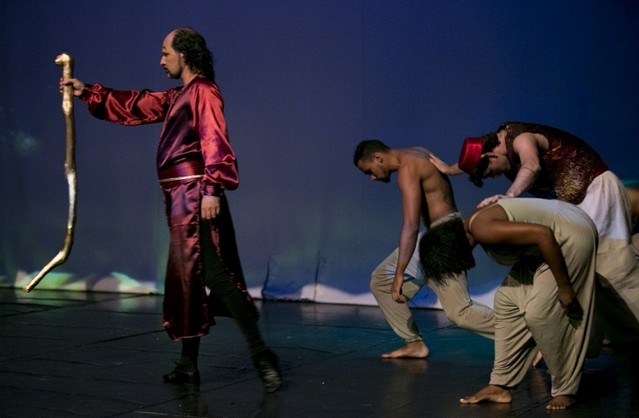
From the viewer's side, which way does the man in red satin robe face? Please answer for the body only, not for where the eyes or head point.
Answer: to the viewer's left

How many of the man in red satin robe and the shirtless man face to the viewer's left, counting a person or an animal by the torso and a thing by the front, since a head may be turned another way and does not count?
2

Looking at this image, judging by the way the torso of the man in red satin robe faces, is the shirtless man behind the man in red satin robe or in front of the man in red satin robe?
behind

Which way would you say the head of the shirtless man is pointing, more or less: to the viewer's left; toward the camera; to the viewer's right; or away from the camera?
to the viewer's left

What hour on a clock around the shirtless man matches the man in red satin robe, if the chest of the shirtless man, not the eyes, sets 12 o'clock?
The man in red satin robe is roughly at 11 o'clock from the shirtless man.

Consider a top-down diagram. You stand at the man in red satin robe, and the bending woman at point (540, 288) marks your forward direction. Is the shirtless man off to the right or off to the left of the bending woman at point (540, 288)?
left

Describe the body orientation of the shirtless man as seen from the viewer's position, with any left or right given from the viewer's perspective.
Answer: facing to the left of the viewer

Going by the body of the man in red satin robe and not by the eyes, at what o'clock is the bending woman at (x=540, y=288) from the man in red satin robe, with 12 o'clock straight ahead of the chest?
The bending woman is roughly at 7 o'clock from the man in red satin robe.

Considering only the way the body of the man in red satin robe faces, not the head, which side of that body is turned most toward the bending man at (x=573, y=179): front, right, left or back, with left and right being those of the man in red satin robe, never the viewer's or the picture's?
back

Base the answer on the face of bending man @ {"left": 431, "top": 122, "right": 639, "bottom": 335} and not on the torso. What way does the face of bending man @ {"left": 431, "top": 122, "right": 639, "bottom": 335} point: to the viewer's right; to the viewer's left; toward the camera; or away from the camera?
to the viewer's left

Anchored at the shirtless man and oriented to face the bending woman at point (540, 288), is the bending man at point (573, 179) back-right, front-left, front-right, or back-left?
front-left

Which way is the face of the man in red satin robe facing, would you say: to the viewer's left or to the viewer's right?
to the viewer's left
